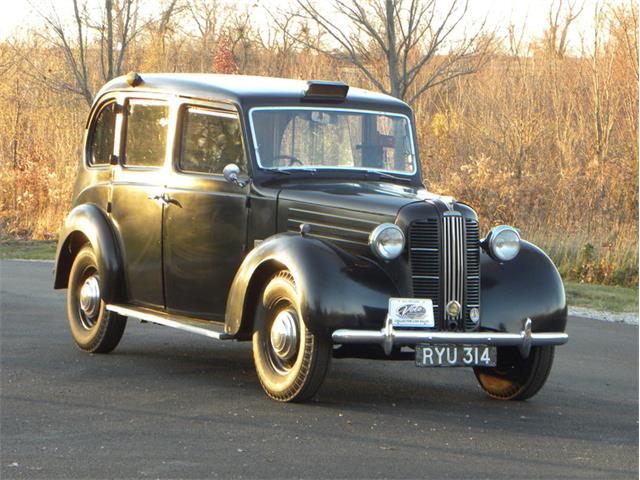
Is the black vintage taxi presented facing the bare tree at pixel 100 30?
no

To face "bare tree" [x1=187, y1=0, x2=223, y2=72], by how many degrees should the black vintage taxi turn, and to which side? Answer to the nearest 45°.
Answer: approximately 135° to its left
